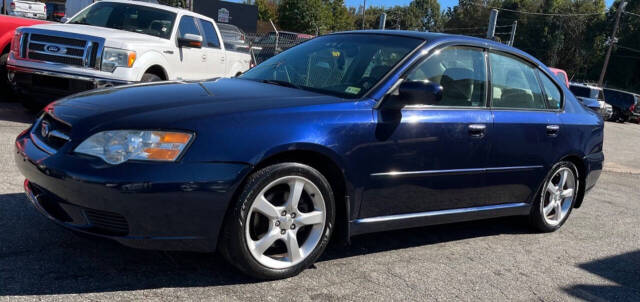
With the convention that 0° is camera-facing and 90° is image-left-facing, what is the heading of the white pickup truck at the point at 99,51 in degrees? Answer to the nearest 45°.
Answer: approximately 45°

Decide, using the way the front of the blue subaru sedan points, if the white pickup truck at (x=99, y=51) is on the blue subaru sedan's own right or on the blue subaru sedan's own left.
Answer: on the blue subaru sedan's own right

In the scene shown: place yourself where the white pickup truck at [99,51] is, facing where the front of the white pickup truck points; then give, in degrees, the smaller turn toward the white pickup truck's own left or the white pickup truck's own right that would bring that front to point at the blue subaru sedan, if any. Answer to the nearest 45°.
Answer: approximately 45° to the white pickup truck's own left

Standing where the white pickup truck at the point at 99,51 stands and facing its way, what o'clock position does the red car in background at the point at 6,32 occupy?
The red car in background is roughly at 3 o'clock from the white pickup truck.

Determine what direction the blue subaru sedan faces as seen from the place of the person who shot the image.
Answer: facing the viewer and to the left of the viewer

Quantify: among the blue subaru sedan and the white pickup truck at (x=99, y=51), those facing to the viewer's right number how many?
0

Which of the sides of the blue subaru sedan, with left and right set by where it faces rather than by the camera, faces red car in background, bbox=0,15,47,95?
right
